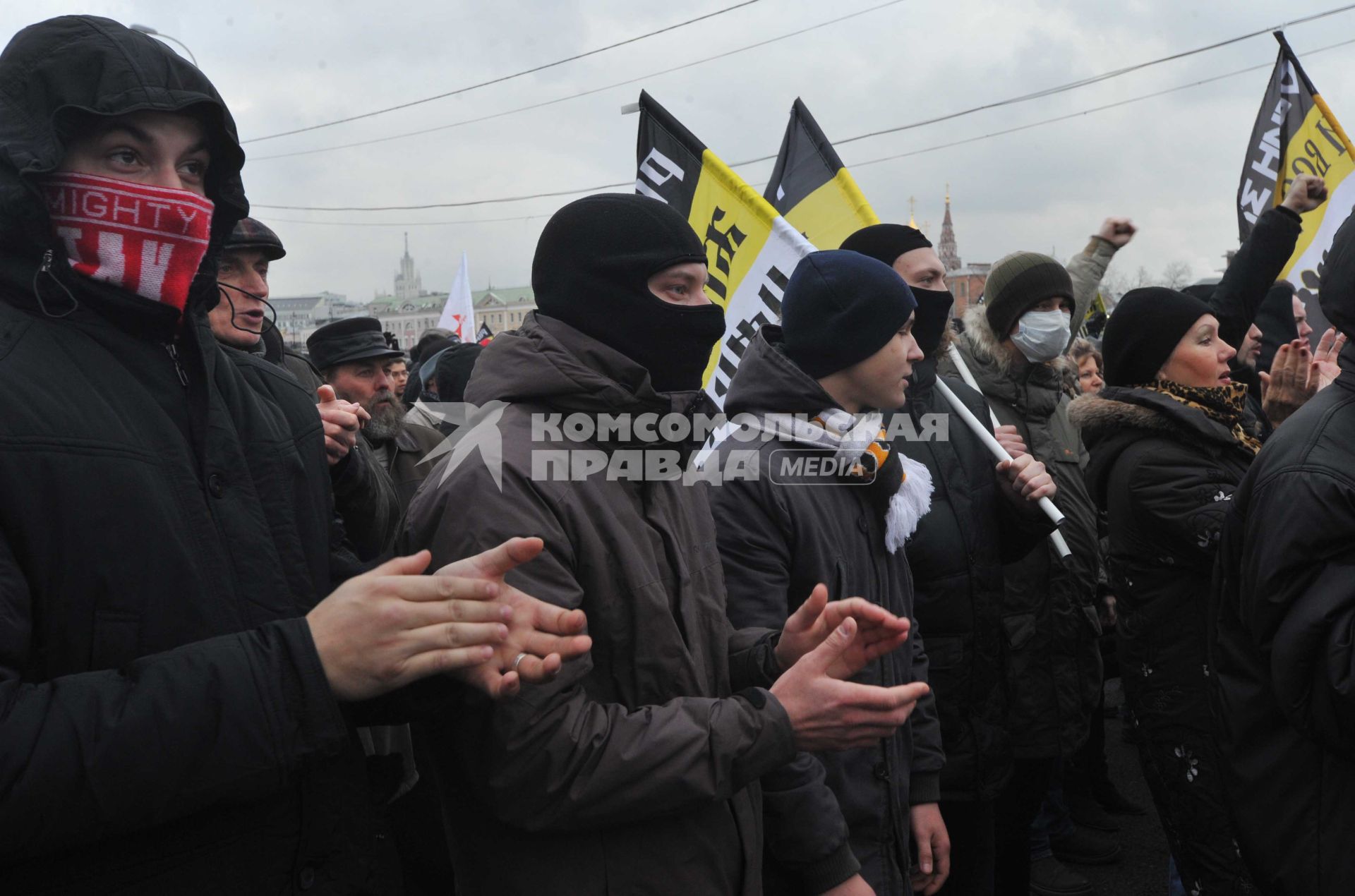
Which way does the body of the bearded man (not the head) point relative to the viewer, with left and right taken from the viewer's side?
facing the viewer and to the right of the viewer

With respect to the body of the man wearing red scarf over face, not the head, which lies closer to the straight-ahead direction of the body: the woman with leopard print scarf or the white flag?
the woman with leopard print scarf

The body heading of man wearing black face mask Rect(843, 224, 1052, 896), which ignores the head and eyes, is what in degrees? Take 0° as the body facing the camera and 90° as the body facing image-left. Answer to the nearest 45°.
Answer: approximately 315°

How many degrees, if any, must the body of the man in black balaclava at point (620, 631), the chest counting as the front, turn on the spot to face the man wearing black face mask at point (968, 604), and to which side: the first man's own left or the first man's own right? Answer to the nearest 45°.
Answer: approximately 45° to the first man's own left

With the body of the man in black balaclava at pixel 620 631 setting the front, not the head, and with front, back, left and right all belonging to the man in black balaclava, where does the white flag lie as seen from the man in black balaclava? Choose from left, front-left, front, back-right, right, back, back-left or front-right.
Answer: left

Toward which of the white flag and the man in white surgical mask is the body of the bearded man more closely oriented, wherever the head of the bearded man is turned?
the man in white surgical mask

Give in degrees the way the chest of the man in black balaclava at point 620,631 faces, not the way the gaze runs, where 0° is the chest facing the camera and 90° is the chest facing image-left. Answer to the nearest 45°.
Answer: approximately 270°

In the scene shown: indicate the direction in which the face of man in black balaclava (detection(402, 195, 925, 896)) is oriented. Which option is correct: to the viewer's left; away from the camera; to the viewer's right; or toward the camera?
to the viewer's right

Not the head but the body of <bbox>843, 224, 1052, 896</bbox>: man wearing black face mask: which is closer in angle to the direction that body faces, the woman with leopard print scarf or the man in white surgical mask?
the woman with leopard print scarf

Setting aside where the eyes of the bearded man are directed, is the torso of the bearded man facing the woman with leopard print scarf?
yes
